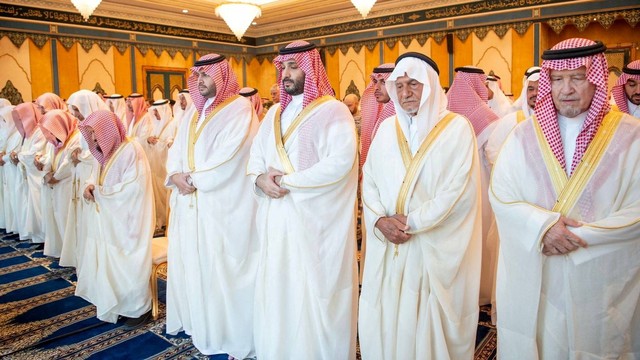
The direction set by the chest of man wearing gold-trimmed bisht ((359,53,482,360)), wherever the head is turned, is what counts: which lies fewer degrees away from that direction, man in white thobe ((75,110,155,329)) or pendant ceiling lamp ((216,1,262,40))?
the man in white thobe

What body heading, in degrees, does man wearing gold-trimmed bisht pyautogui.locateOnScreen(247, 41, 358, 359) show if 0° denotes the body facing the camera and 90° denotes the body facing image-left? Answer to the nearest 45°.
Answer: approximately 45°

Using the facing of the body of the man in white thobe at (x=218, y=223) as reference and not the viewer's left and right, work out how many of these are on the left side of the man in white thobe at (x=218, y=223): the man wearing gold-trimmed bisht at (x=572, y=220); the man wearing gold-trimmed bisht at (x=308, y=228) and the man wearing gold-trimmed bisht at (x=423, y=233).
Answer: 3

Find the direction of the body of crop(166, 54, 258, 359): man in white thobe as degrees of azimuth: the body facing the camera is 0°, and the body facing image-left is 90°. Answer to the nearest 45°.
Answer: approximately 45°
